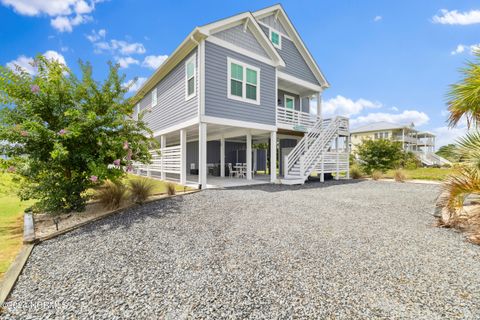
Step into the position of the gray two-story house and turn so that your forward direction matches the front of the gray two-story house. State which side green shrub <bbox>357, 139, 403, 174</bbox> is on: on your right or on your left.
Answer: on your left

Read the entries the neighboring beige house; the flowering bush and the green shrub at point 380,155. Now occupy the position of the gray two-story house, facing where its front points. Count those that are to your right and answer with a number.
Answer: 1

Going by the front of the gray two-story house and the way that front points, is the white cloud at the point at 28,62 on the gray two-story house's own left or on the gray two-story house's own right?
on the gray two-story house's own right

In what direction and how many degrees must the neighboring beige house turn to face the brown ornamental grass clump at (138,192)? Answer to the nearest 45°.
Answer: approximately 45° to its right

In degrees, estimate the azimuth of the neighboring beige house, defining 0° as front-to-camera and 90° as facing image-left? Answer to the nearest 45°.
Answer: approximately 315°
